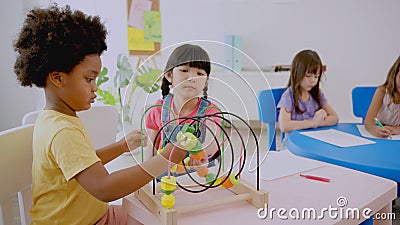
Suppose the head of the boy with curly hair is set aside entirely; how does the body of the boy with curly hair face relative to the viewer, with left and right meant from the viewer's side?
facing to the right of the viewer

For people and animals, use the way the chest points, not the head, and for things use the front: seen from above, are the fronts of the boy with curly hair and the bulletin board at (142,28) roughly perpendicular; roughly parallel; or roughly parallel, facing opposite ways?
roughly perpendicular

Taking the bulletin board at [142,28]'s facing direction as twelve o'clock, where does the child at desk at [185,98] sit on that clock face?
The child at desk is roughly at 12 o'clock from the bulletin board.

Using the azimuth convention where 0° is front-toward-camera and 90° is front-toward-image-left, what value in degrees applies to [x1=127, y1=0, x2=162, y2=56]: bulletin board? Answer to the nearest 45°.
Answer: approximately 0°

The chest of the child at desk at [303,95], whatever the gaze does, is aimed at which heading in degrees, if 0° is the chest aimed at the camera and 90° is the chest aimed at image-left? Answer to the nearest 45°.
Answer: approximately 315°

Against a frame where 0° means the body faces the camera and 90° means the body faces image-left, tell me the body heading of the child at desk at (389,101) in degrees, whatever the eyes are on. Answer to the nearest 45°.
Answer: approximately 0°

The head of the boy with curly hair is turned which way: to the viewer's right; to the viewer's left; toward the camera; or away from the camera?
to the viewer's right

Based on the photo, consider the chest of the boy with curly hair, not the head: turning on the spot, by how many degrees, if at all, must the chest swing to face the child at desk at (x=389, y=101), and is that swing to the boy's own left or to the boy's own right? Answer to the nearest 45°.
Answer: approximately 45° to the boy's own left
